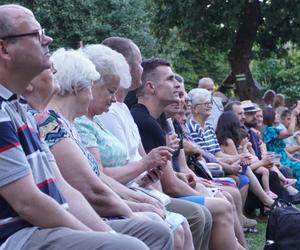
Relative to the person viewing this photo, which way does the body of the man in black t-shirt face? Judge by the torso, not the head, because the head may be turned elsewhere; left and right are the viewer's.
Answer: facing to the right of the viewer

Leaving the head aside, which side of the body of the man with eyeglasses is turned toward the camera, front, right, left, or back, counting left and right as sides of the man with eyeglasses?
right

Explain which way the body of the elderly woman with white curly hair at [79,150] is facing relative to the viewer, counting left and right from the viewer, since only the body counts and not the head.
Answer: facing to the right of the viewer

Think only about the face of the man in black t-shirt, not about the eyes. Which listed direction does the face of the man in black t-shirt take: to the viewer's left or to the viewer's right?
to the viewer's right

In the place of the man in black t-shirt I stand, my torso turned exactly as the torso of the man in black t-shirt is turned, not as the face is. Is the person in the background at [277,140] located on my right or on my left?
on my left

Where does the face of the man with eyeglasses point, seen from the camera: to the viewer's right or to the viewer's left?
to the viewer's right

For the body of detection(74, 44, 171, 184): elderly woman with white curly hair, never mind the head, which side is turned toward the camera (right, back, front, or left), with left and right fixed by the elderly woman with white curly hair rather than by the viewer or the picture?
right

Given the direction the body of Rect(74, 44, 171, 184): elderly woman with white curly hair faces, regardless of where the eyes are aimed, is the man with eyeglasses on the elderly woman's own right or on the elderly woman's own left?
on the elderly woman's own right
